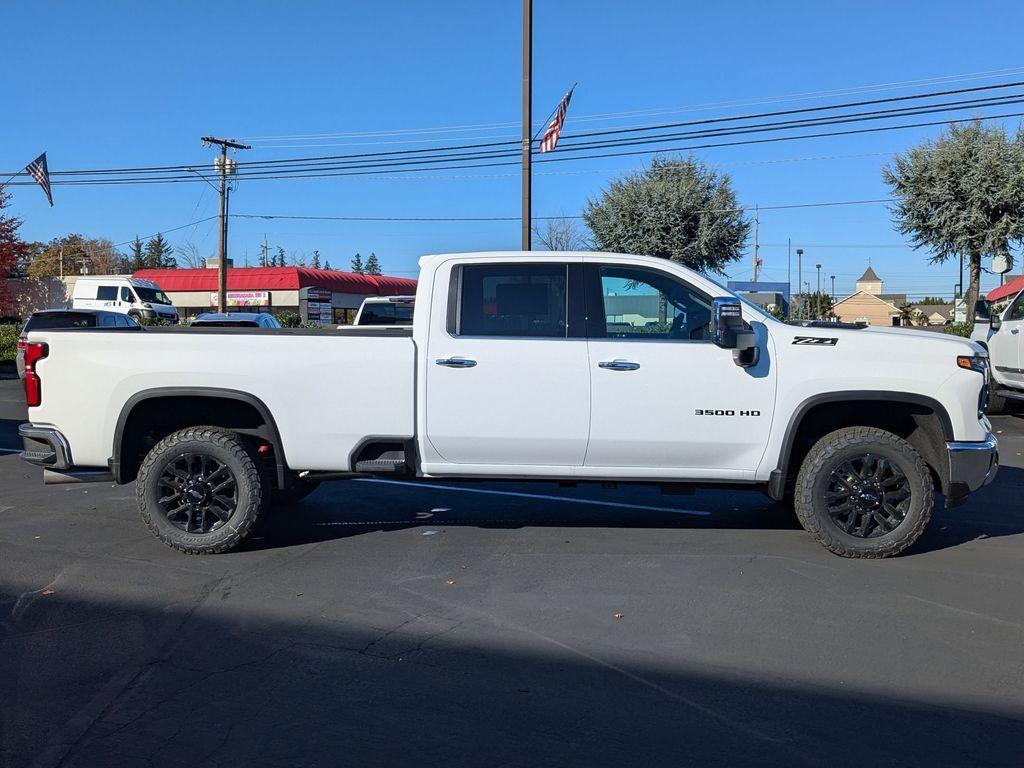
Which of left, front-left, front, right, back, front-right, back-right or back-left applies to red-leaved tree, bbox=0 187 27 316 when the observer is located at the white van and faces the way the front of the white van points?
back

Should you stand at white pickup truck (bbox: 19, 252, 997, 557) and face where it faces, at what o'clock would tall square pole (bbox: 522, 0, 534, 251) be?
The tall square pole is roughly at 9 o'clock from the white pickup truck.

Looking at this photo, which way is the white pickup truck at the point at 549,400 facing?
to the viewer's right

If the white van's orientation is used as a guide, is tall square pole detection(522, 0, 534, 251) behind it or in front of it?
in front

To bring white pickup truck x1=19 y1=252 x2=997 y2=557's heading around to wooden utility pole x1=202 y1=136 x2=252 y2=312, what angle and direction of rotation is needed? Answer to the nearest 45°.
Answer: approximately 90° to its left

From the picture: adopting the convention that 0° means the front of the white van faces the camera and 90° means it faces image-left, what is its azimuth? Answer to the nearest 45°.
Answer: approximately 315°

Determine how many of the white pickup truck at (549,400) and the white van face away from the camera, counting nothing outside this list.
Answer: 0

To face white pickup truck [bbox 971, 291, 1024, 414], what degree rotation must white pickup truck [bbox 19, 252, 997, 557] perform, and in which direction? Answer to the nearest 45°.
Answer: approximately 45° to its left

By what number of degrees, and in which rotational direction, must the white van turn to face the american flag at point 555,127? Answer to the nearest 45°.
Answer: approximately 45° to its right
